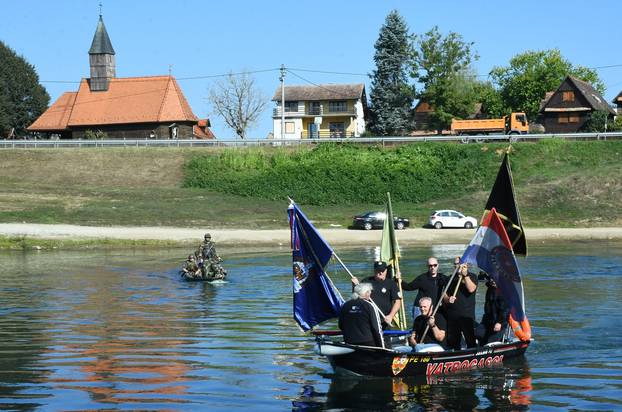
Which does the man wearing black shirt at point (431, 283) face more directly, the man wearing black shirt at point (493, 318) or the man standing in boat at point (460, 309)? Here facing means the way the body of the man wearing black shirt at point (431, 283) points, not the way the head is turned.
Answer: the man standing in boat

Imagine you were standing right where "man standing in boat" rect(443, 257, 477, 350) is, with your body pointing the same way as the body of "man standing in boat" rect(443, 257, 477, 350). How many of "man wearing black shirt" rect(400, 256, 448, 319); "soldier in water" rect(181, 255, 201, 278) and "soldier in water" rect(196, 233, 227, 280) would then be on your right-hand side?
3

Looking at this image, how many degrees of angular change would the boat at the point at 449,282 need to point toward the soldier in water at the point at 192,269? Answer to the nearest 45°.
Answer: approximately 45° to its right

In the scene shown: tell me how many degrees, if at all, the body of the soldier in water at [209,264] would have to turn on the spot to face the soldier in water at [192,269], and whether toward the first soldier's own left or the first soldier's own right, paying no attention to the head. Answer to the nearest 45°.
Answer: approximately 135° to the first soldier's own right

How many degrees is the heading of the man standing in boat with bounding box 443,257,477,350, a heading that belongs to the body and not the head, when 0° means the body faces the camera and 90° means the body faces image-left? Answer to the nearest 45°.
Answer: approximately 45°

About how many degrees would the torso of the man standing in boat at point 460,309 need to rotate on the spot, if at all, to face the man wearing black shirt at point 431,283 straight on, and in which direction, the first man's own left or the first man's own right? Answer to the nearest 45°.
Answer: approximately 90° to the first man's own right

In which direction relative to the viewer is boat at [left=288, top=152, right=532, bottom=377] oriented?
to the viewer's left
